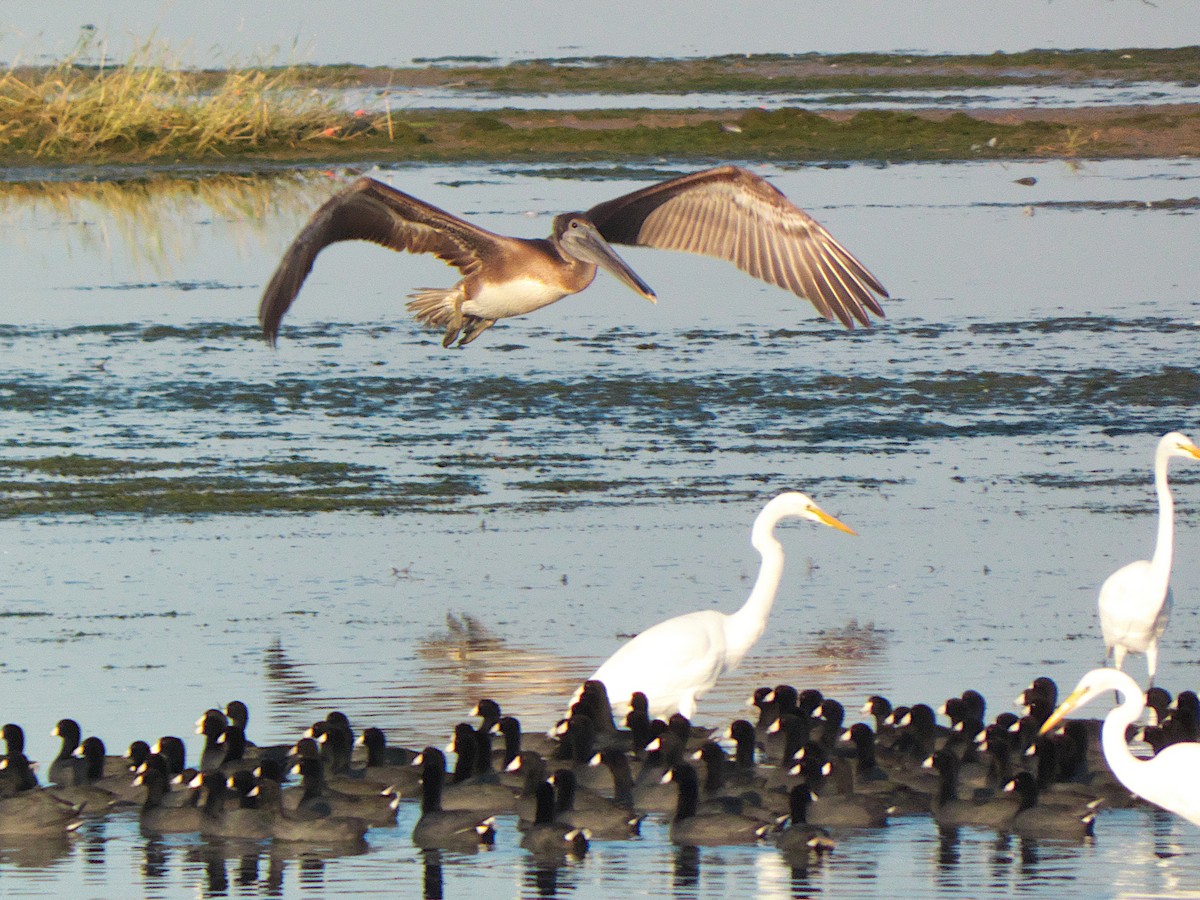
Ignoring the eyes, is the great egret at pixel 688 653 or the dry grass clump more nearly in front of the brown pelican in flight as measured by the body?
the great egret

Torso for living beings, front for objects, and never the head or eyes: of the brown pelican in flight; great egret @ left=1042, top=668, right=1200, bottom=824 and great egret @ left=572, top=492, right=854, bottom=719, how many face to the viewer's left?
1

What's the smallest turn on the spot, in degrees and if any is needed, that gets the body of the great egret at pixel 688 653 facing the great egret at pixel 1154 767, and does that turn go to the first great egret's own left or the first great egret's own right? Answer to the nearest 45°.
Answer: approximately 45° to the first great egret's own right

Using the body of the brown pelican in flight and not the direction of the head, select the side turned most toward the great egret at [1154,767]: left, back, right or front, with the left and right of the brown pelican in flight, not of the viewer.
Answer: front

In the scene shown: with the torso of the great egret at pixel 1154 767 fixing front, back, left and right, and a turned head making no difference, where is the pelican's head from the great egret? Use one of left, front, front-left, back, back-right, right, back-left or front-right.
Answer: front-right

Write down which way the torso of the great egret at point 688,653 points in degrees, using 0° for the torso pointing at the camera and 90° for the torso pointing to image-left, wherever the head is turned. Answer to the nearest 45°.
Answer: approximately 270°

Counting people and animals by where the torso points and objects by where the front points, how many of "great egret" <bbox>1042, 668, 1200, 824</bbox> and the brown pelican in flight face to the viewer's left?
1

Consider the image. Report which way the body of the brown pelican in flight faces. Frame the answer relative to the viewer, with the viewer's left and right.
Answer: facing the viewer and to the right of the viewer

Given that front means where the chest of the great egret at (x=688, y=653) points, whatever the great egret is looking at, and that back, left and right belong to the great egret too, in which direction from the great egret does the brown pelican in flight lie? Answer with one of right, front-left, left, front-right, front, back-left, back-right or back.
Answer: left

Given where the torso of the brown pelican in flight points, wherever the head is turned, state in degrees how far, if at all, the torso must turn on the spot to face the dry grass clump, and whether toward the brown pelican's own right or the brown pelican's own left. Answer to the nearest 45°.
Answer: approximately 135° to the brown pelican's own left

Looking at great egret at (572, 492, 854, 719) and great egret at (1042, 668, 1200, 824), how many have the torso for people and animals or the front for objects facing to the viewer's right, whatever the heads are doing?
1

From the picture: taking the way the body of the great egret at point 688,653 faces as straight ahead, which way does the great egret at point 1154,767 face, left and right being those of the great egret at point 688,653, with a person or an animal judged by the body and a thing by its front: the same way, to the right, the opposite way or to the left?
the opposite way

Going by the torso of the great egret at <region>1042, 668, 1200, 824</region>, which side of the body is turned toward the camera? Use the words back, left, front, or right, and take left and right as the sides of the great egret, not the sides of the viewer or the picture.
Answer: left

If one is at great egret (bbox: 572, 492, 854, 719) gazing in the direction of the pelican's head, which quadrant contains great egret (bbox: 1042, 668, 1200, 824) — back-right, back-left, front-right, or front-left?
back-right
